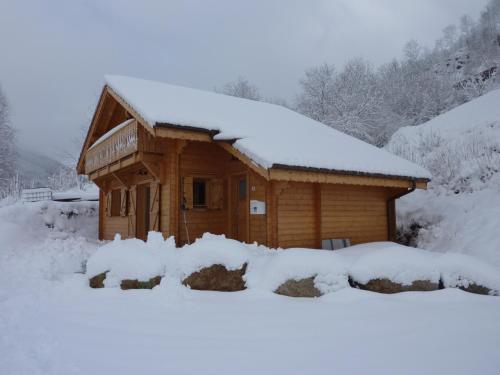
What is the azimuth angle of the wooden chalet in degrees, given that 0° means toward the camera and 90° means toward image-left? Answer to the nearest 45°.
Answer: approximately 45°

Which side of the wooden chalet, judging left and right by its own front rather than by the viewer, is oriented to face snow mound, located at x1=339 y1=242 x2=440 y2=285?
left

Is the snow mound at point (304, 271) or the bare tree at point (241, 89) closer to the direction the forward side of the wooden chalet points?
the snow mound

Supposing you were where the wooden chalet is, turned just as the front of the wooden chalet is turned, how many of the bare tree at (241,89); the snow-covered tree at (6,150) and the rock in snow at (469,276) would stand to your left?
1

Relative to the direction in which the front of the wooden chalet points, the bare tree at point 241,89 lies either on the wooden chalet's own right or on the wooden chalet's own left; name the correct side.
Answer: on the wooden chalet's own right

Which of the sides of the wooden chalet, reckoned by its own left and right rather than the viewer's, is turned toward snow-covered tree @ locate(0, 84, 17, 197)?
right

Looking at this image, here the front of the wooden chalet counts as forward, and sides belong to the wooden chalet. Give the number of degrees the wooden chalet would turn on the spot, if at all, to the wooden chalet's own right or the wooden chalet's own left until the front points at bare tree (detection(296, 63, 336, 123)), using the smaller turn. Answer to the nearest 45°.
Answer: approximately 135° to the wooden chalet's own right

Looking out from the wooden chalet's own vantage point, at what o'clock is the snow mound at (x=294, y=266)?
The snow mound is roughly at 10 o'clock from the wooden chalet.

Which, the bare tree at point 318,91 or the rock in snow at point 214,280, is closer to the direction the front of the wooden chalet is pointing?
the rock in snow

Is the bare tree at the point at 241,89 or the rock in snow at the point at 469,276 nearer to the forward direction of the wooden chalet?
the rock in snow

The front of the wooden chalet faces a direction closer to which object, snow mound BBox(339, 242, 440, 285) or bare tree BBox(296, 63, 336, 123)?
the snow mound

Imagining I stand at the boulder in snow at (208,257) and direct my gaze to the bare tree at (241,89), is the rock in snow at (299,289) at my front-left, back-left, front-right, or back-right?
back-right

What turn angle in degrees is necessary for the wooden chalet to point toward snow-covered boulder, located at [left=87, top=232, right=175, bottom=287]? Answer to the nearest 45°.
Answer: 0° — it already faces it
